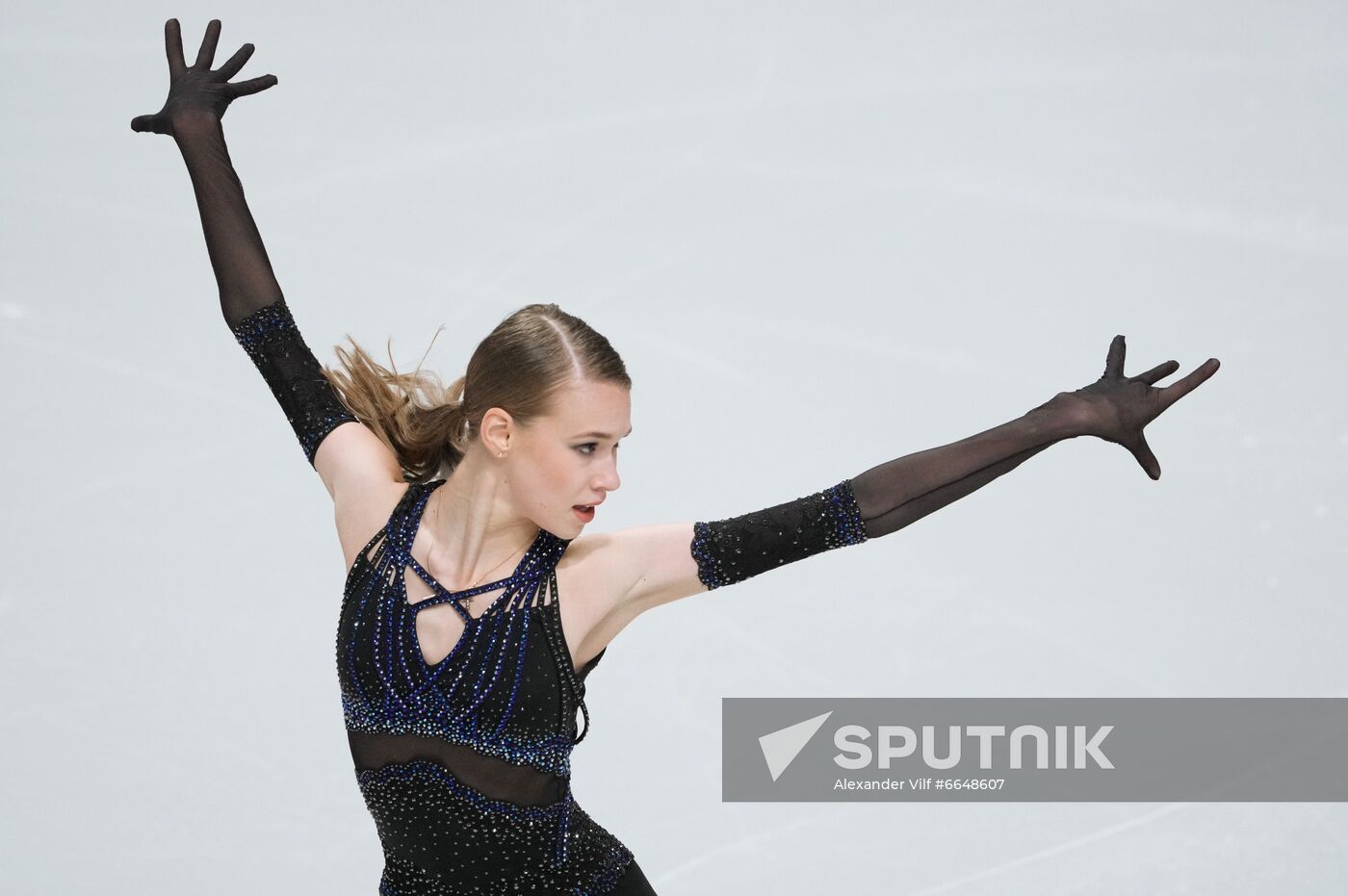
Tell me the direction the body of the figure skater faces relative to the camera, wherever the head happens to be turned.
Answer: toward the camera
